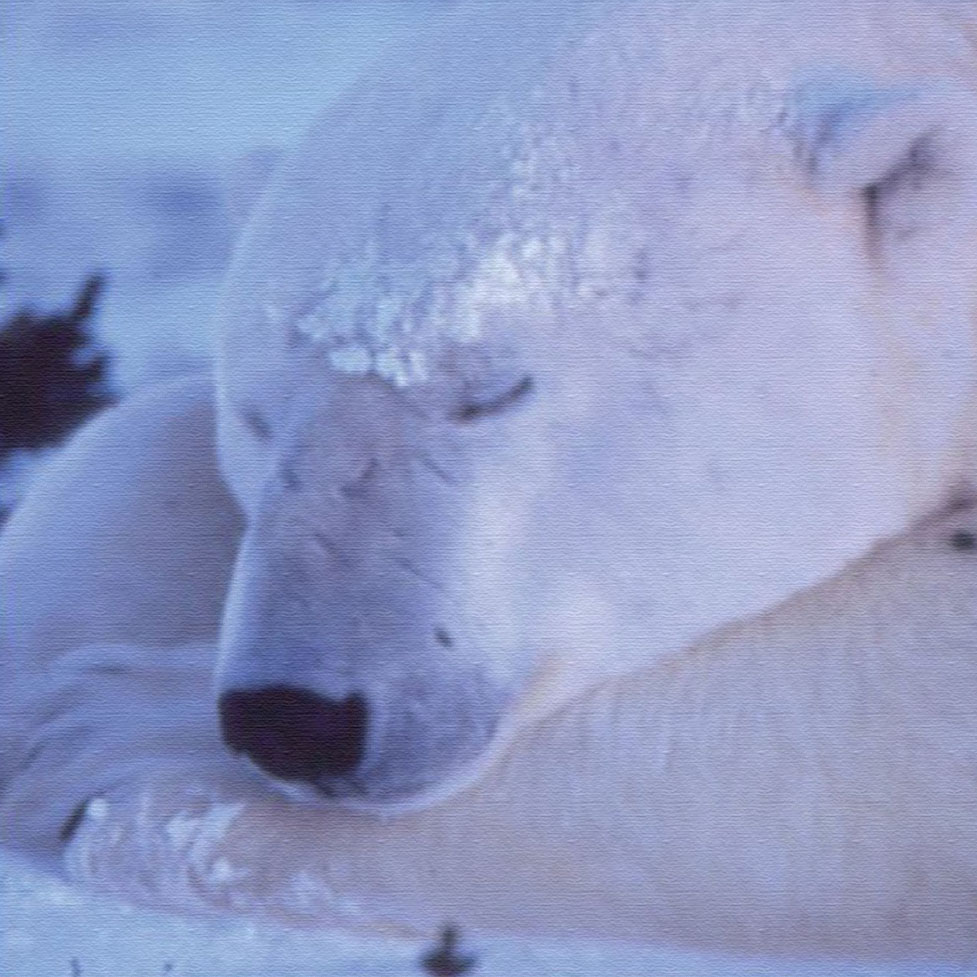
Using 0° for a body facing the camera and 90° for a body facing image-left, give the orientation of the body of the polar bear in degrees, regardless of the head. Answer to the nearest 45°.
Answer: approximately 45°
